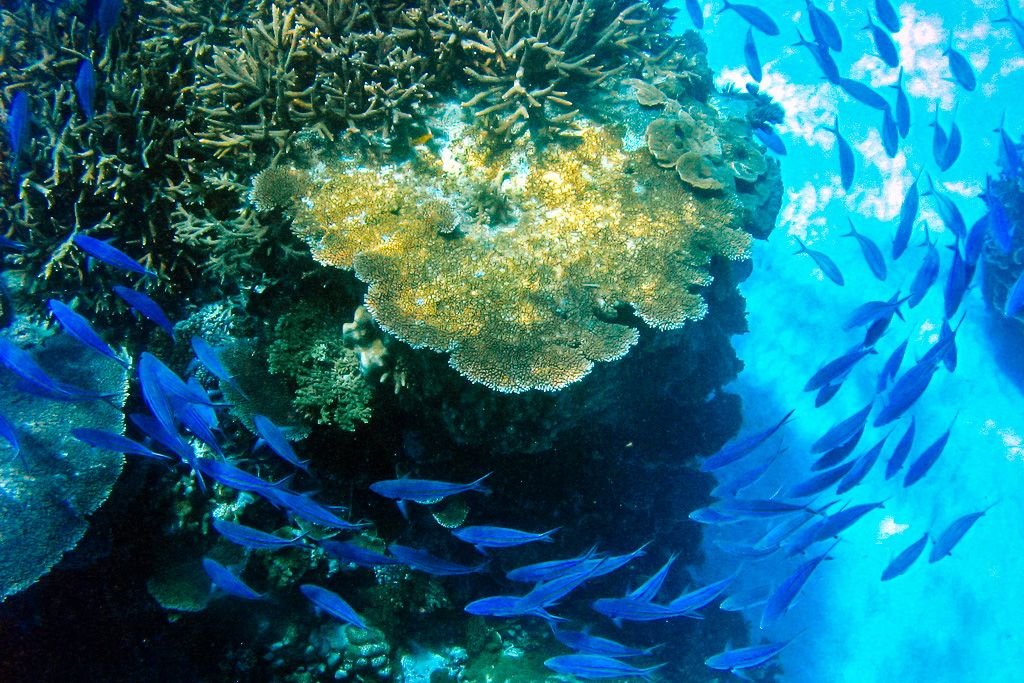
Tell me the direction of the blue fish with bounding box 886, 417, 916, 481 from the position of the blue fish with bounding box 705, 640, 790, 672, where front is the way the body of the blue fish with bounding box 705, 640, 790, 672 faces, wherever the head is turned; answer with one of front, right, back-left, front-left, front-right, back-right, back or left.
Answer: right

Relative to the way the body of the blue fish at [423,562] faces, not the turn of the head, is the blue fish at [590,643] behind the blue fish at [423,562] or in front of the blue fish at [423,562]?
behind

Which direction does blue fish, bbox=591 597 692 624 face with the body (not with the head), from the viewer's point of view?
to the viewer's left

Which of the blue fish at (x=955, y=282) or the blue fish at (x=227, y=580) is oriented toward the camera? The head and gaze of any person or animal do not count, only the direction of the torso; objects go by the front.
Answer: the blue fish at (x=955, y=282)

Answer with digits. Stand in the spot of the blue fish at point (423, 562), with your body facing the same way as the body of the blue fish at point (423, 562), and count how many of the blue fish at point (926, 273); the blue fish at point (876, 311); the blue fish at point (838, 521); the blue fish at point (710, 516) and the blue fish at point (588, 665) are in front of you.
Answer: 0

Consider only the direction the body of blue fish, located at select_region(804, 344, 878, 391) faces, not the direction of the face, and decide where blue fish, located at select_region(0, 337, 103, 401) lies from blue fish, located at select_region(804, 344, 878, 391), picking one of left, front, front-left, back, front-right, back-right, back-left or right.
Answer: front-left

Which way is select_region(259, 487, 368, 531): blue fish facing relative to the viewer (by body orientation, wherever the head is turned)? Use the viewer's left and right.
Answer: facing to the left of the viewer

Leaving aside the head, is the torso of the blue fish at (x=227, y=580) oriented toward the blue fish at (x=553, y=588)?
no

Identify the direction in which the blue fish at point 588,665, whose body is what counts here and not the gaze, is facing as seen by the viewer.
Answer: to the viewer's left

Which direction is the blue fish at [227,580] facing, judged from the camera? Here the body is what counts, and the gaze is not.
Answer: to the viewer's left

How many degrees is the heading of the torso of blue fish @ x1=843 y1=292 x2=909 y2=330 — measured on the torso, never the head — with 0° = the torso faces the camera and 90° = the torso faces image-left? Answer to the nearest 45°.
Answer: approximately 90°

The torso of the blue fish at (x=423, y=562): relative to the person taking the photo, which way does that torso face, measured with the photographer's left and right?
facing to the left of the viewer

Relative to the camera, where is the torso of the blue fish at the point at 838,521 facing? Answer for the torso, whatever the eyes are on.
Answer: to the viewer's left
